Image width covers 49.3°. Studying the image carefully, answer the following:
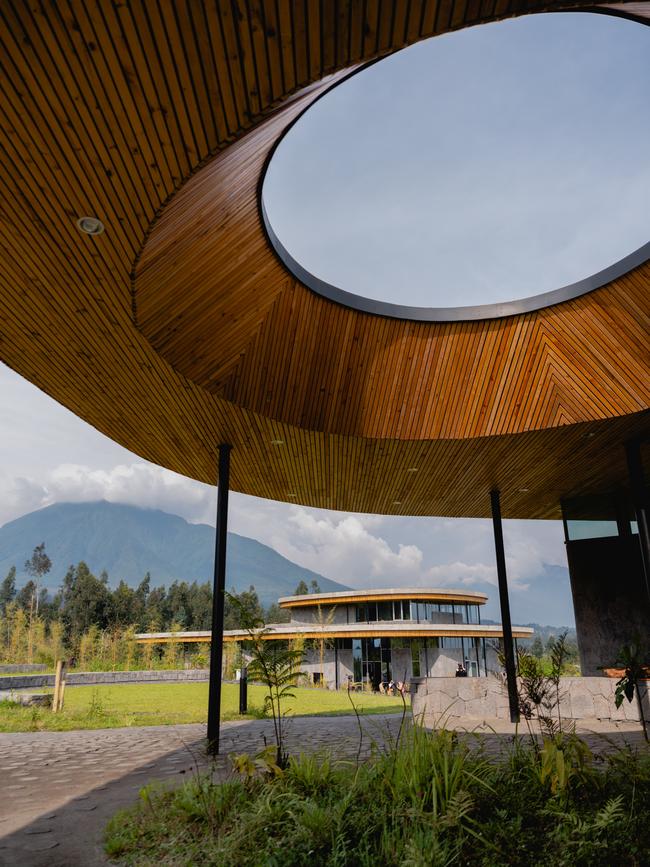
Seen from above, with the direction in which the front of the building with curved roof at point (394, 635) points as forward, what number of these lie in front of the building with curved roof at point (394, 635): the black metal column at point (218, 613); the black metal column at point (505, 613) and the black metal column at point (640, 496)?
3

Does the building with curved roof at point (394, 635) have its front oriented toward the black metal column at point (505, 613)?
yes

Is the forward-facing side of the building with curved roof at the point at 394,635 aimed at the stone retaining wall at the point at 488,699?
yes

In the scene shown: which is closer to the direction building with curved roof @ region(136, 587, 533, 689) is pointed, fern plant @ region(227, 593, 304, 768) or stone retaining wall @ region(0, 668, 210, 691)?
the fern plant

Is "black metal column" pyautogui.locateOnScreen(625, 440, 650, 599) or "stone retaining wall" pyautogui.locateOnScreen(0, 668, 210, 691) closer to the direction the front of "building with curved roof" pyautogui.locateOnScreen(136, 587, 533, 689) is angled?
the black metal column

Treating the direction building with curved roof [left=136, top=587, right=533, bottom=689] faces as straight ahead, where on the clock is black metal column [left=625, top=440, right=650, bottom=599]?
The black metal column is roughly at 12 o'clock from the building with curved roof.

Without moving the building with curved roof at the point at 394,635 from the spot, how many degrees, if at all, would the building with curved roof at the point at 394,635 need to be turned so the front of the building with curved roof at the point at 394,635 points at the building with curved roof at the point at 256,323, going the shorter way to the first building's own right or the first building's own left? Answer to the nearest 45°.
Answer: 0° — it already faces it

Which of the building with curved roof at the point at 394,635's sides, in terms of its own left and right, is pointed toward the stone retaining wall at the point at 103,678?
right

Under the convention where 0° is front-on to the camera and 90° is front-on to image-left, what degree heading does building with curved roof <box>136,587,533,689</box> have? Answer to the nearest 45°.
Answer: approximately 0°
